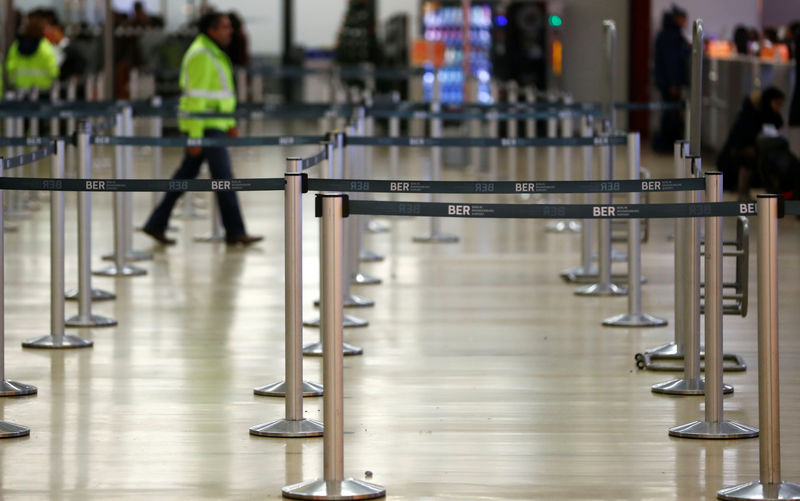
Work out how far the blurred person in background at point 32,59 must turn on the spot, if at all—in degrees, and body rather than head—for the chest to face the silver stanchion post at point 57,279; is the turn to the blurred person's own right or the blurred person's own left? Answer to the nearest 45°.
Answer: approximately 180°

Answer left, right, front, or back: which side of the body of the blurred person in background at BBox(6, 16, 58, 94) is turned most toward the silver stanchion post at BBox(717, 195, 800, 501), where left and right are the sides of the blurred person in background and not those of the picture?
back

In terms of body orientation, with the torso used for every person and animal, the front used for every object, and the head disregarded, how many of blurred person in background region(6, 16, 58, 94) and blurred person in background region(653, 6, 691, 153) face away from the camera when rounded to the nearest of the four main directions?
1

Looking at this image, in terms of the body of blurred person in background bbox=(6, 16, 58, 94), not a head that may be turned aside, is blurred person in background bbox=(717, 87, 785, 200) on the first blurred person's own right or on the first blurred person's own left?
on the first blurred person's own right

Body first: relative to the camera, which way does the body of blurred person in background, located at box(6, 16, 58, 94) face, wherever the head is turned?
away from the camera
